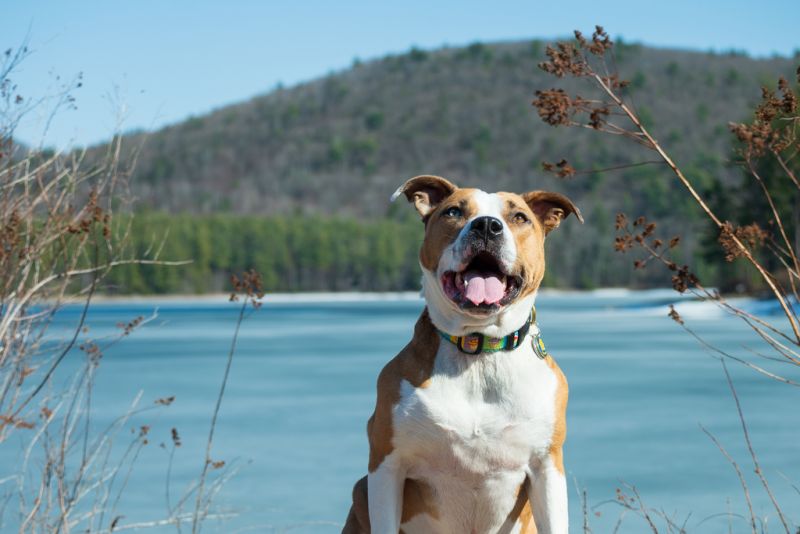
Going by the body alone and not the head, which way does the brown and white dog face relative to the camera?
toward the camera
